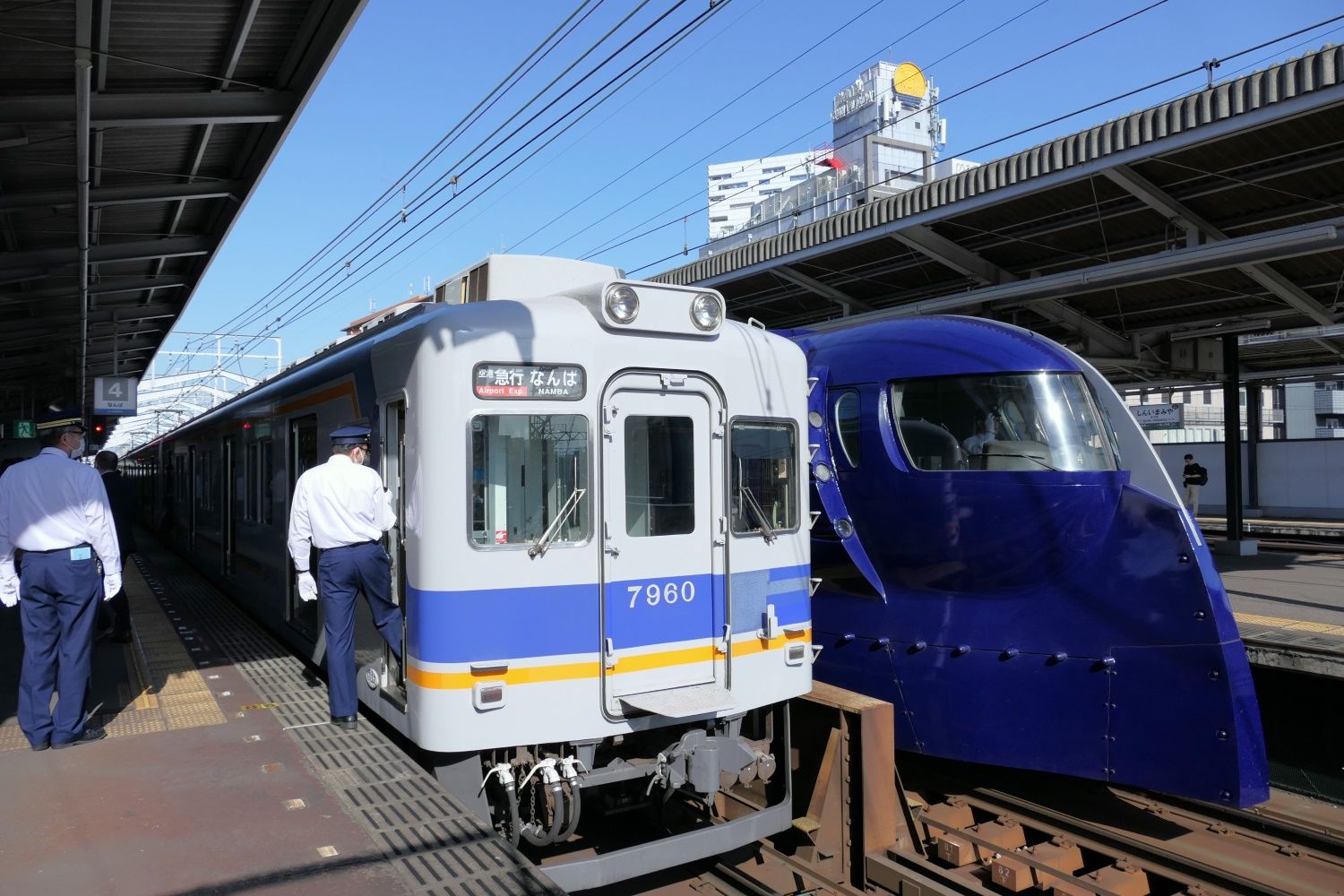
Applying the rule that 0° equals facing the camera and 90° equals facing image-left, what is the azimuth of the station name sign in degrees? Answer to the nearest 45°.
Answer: approximately 0°

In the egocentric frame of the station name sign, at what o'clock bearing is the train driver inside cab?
The train driver inside cab is roughly at 12 o'clock from the station name sign.

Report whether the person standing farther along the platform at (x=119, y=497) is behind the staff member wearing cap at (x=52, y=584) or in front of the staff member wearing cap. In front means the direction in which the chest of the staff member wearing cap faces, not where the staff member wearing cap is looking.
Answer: in front

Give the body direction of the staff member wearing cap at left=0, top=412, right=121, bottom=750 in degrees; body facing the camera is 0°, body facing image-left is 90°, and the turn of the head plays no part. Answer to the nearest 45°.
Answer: approximately 225°

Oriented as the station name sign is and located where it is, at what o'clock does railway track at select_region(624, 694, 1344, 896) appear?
The railway track is roughly at 12 o'clock from the station name sign.

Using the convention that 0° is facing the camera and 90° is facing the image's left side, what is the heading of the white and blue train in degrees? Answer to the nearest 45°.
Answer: approximately 315°

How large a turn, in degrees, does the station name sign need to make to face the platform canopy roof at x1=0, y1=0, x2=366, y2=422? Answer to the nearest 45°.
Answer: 0° — it already faces it
